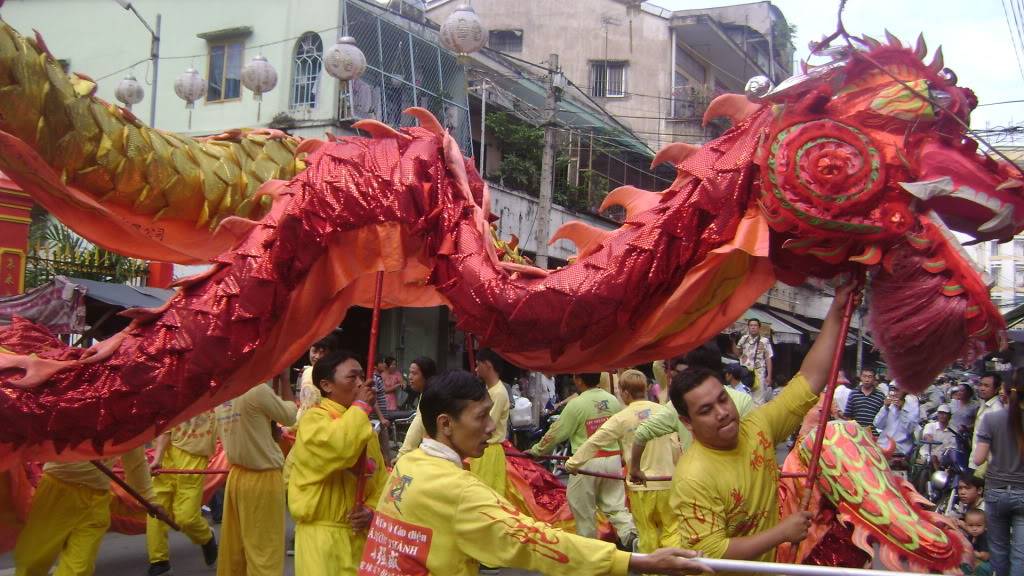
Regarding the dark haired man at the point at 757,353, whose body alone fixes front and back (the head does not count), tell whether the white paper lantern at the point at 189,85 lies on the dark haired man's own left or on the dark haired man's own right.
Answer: on the dark haired man's own right

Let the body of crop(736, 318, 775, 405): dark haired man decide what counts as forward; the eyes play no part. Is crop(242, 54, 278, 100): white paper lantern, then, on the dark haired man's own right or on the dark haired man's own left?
on the dark haired man's own right

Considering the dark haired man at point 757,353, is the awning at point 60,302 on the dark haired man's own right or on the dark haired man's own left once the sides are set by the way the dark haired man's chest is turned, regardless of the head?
on the dark haired man's own right

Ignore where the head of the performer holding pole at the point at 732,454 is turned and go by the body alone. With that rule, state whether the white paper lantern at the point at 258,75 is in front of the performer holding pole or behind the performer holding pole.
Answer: behind
